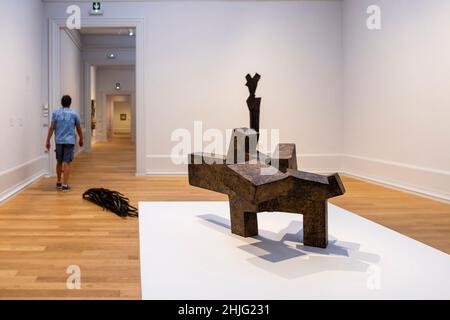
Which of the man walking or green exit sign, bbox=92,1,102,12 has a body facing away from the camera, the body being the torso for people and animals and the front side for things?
the man walking

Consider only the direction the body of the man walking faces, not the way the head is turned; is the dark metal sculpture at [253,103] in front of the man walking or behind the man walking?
behind

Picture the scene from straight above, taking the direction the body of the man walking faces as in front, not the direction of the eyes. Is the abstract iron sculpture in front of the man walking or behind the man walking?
behind

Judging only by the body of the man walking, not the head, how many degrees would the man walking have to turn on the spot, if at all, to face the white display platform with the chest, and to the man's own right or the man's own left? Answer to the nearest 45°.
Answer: approximately 180°

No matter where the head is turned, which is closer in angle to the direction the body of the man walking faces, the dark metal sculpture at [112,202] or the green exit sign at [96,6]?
the green exit sign

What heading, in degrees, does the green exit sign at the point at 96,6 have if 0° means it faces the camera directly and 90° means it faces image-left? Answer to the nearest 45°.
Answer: approximately 0°

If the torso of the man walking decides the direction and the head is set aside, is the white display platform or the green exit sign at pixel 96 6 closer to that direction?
the green exit sign

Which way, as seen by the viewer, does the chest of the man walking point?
away from the camera

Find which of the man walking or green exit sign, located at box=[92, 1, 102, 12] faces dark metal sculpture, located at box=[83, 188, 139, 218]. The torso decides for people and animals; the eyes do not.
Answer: the green exit sign

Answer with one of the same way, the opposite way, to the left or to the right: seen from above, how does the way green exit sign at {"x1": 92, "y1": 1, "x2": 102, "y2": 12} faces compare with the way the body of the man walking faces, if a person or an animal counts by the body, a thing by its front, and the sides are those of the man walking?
the opposite way

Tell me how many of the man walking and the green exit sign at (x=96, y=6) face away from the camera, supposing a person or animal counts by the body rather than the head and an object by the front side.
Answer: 1

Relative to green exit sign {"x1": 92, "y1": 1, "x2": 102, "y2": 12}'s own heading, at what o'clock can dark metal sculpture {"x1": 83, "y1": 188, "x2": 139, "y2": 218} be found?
The dark metal sculpture is roughly at 12 o'clock from the green exit sign.
